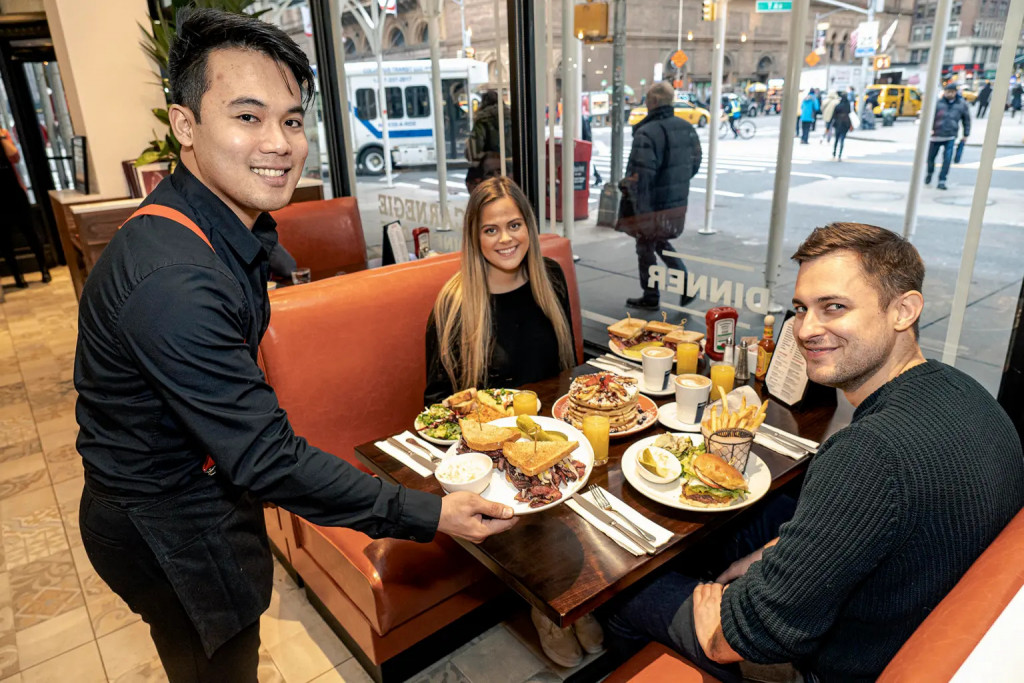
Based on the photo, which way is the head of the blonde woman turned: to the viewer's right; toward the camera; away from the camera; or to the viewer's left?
toward the camera

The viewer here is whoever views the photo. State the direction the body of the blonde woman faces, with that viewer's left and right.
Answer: facing the viewer and to the right of the viewer

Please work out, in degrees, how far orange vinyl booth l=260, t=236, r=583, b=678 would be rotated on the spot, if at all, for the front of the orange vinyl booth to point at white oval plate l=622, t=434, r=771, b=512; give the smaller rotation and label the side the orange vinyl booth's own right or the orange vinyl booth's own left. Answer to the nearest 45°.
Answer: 0° — it already faces it

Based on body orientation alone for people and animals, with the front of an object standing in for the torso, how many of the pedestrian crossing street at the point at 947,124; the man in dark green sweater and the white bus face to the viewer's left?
1

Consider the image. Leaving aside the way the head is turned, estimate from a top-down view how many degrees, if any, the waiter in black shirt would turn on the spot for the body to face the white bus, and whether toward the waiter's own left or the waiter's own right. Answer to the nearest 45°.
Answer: approximately 90° to the waiter's own left

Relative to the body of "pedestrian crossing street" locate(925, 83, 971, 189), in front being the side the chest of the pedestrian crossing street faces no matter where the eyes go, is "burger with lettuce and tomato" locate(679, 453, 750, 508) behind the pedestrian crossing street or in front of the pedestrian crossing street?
in front

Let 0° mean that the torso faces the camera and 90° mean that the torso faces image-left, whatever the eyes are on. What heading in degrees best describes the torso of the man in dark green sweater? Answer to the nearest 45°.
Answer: approximately 90°

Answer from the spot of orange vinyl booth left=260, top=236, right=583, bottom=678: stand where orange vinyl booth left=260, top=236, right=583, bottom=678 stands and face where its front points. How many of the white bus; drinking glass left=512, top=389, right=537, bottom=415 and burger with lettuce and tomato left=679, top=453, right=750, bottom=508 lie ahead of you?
2

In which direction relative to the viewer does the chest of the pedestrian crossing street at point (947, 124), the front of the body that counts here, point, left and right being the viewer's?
facing the viewer
